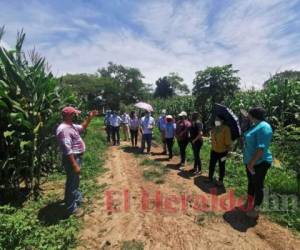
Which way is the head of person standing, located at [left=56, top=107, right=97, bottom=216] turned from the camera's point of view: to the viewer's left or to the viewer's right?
to the viewer's right

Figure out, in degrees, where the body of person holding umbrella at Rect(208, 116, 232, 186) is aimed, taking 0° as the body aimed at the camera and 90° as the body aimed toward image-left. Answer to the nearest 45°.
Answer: approximately 45°

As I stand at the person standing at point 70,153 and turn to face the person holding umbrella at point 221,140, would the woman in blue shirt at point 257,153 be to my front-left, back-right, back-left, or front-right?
front-right

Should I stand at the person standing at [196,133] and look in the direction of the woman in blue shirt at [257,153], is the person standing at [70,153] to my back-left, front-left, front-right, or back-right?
front-right

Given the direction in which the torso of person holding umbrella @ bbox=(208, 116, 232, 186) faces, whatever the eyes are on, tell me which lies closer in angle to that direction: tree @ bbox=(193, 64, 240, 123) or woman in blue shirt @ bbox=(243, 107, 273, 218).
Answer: the woman in blue shirt

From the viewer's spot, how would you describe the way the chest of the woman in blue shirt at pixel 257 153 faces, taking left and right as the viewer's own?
facing to the left of the viewer

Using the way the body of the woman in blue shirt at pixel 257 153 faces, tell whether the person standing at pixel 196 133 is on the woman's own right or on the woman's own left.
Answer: on the woman's own right

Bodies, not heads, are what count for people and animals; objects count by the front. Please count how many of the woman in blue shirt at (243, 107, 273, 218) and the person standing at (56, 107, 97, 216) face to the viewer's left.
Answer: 1

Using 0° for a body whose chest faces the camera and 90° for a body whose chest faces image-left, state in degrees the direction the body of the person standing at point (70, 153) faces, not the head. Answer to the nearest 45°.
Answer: approximately 270°

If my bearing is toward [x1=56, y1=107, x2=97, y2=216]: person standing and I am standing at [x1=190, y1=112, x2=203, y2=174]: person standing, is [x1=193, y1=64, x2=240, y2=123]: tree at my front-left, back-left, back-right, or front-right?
back-right

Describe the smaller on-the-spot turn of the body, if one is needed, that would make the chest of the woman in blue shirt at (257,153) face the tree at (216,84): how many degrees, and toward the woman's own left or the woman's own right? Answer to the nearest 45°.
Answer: approximately 90° to the woman's own right

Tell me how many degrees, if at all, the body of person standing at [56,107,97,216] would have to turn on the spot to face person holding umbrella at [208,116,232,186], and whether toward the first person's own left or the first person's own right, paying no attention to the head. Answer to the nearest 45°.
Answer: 0° — they already face them

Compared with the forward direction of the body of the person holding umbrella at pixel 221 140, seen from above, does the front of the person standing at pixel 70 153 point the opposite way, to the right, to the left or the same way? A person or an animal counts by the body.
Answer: the opposite way

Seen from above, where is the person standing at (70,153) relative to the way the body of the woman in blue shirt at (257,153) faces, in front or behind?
in front
